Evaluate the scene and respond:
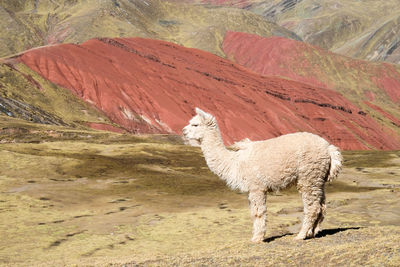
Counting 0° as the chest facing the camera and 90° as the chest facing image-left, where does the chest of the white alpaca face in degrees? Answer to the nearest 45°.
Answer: approximately 90°
